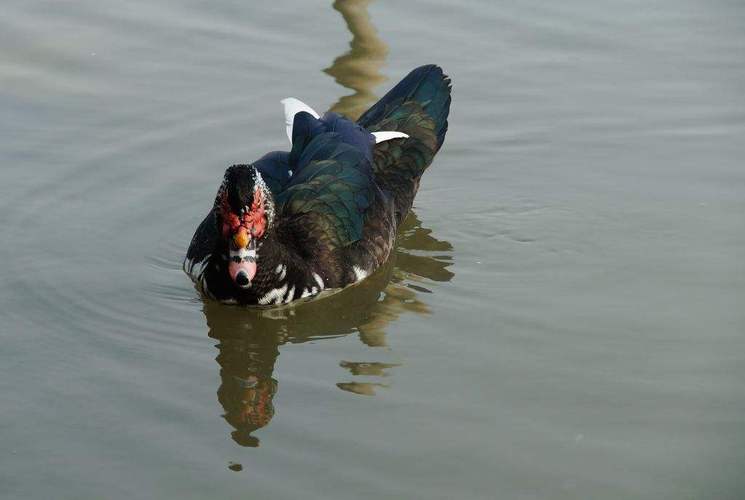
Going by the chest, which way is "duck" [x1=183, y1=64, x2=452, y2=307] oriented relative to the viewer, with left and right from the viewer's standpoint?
facing the viewer and to the left of the viewer
